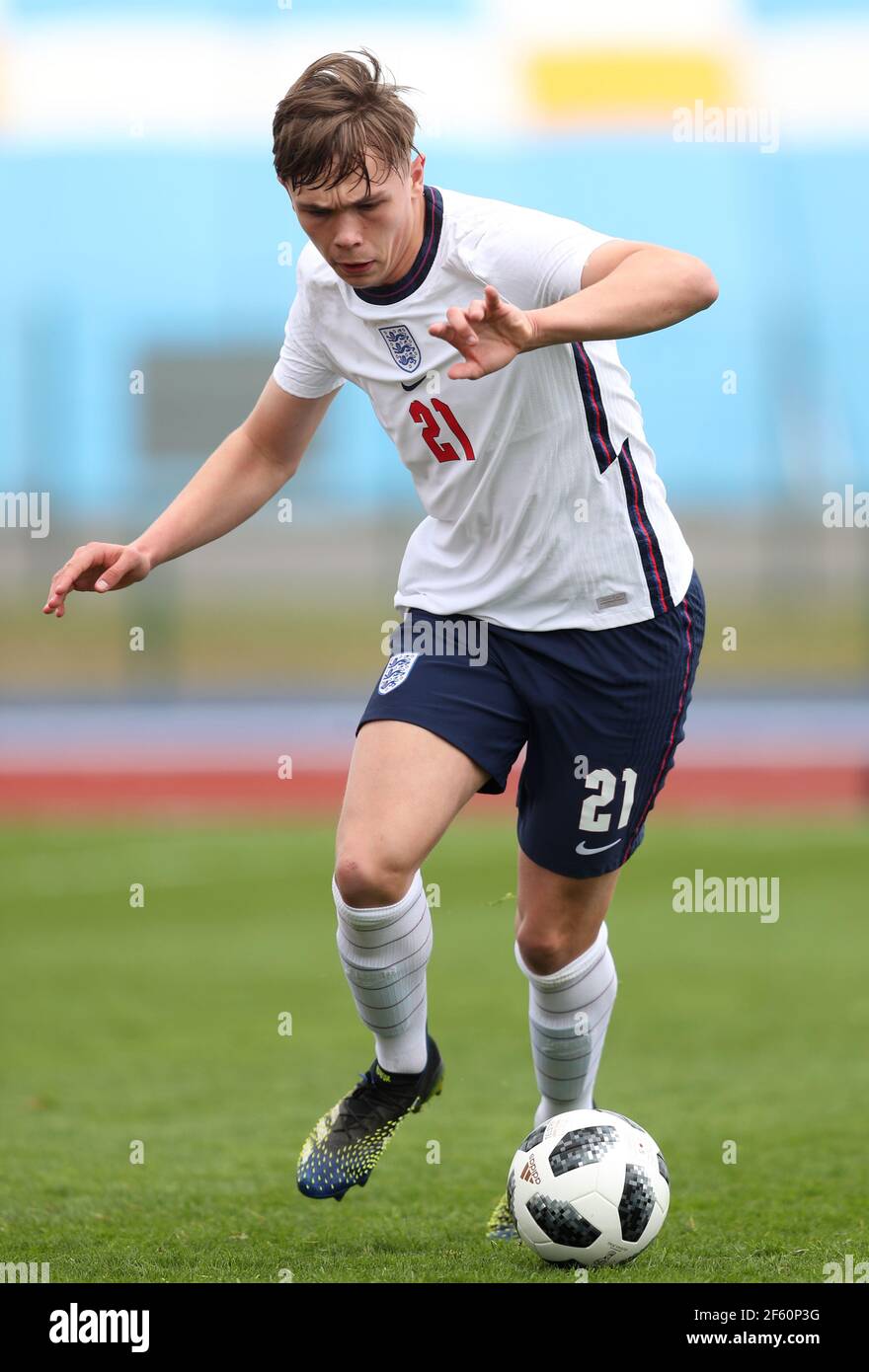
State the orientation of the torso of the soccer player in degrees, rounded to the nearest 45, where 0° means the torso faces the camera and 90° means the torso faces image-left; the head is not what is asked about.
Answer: approximately 45°

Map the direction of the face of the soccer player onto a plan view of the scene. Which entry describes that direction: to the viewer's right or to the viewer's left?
to the viewer's left
